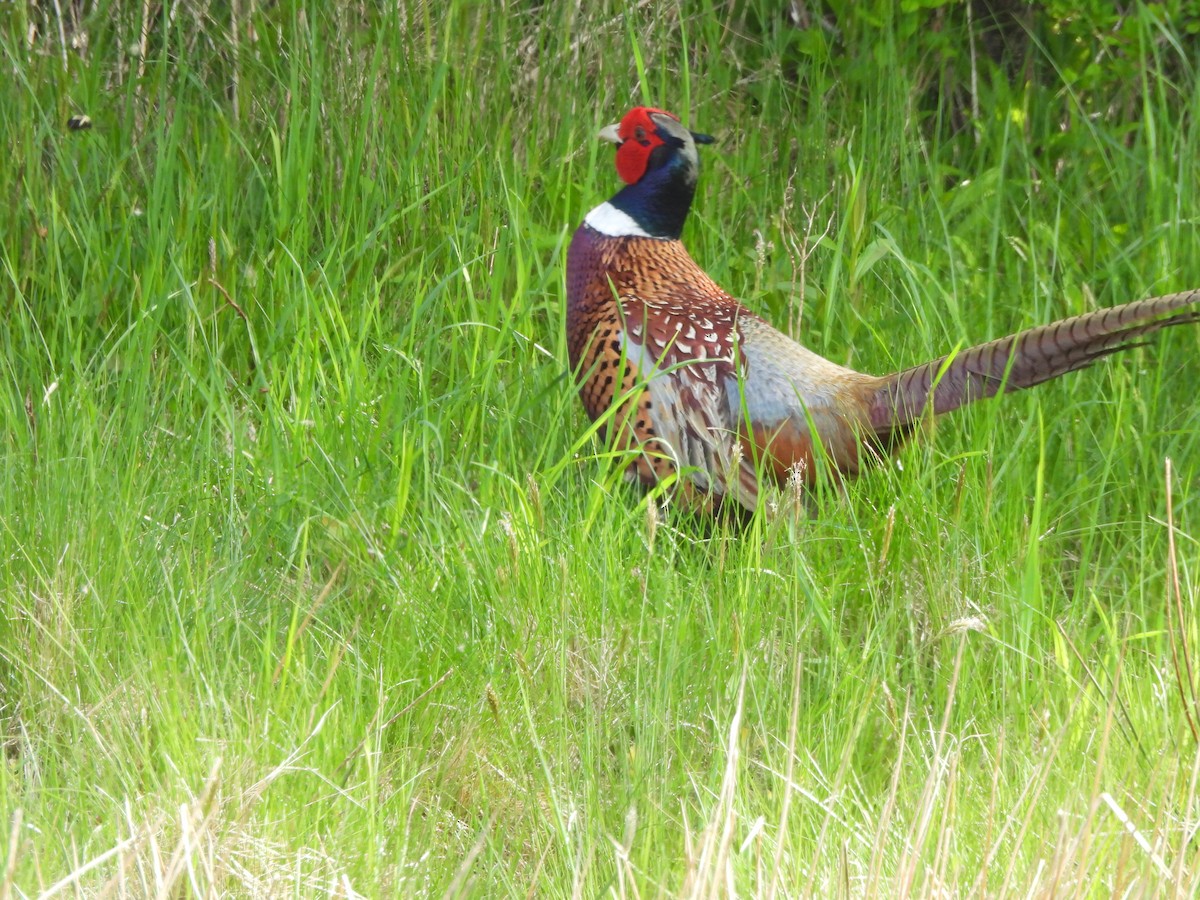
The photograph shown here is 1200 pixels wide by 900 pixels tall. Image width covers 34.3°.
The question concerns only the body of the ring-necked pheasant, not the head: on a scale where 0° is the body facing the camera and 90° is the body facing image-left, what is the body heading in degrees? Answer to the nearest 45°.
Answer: approximately 90°
